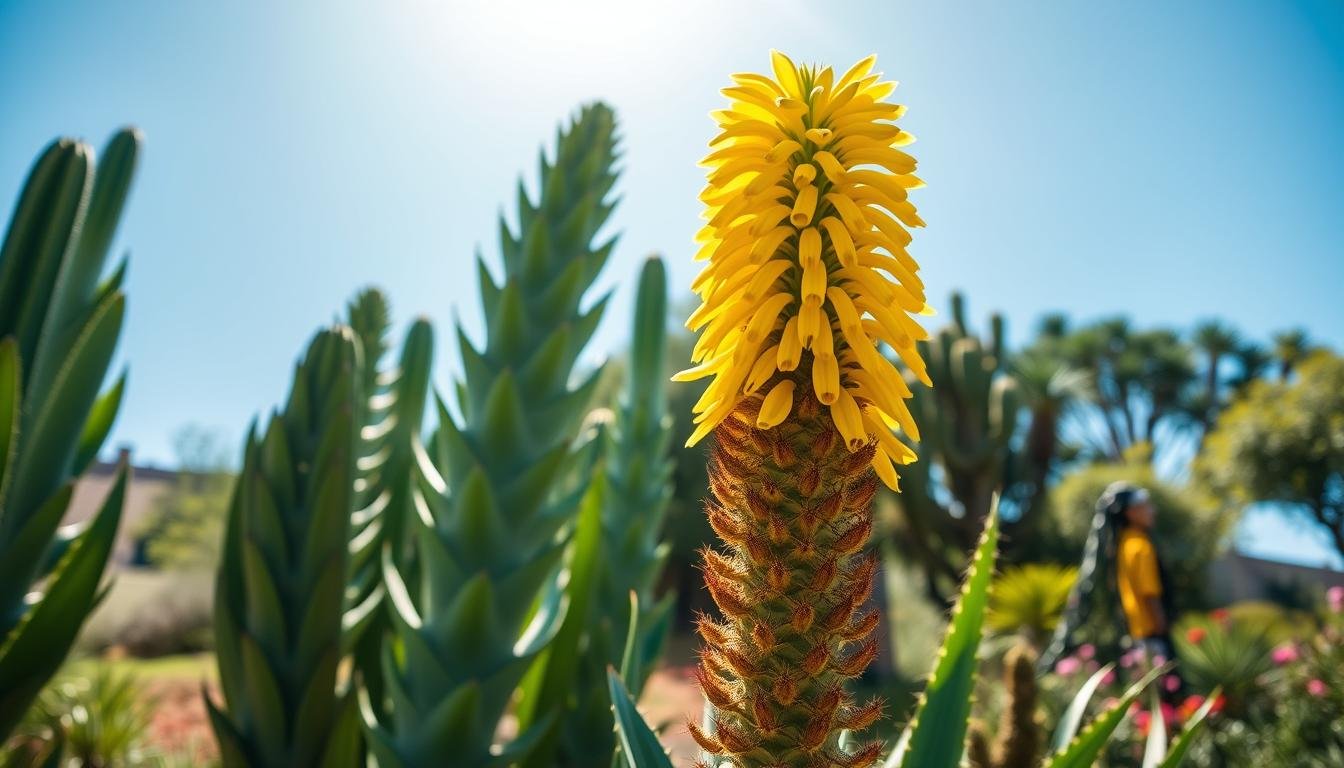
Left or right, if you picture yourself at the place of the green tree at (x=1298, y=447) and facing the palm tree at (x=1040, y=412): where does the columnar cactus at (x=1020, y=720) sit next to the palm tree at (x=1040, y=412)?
left

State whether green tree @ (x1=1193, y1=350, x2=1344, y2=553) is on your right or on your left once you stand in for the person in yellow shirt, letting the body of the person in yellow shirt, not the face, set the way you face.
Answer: on your left

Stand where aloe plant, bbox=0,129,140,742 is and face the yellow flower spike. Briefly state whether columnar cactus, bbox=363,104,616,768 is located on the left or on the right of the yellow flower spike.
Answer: left

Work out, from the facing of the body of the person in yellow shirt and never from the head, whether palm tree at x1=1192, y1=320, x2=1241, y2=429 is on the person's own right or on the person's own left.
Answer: on the person's own left

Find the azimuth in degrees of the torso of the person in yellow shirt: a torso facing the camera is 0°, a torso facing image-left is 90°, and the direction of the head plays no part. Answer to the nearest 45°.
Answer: approximately 270°

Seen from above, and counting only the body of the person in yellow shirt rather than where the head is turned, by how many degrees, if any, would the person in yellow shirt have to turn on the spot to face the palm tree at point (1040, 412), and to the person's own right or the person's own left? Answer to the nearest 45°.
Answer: approximately 90° to the person's own left

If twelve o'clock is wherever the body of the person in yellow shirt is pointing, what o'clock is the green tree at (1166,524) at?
The green tree is roughly at 9 o'clock from the person in yellow shirt.

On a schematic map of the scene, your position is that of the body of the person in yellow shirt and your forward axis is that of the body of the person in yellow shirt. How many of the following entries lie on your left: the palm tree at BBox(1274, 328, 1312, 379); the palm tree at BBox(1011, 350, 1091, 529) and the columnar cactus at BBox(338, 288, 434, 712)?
2

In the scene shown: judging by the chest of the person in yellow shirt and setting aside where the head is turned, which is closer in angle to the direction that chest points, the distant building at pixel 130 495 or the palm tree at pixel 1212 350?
the palm tree

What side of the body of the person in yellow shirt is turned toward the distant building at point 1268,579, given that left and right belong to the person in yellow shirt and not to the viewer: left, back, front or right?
left

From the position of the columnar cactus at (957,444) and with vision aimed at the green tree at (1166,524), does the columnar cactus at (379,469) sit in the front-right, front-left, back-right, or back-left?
back-right

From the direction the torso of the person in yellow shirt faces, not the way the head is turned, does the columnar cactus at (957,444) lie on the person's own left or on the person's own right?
on the person's own left
